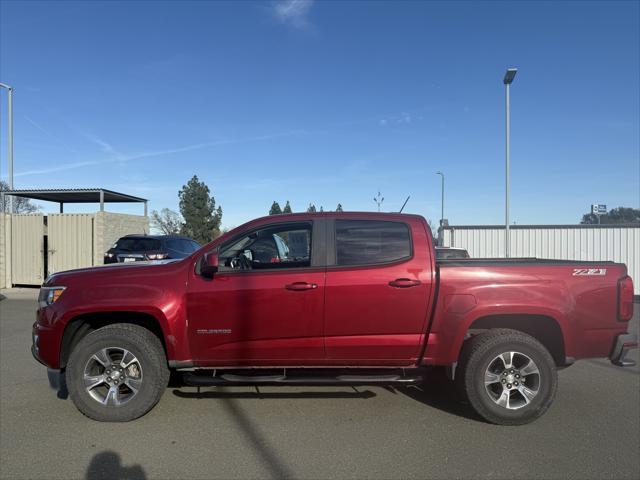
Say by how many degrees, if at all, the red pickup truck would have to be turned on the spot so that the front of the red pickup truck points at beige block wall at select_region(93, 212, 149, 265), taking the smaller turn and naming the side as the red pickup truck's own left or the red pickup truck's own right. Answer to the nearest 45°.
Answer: approximately 45° to the red pickup truck's own right

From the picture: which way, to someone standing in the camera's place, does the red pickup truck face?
facing to the left of the viewer

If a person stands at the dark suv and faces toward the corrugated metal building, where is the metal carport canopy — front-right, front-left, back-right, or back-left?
back-left

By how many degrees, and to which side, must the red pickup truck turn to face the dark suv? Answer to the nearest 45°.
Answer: approximately 45° to its right

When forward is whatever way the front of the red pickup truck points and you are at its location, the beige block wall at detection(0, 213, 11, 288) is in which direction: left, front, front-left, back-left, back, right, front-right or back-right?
front-right

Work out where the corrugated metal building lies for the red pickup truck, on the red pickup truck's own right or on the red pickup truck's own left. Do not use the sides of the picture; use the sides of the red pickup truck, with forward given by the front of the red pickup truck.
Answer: on the red pickup truck's own right

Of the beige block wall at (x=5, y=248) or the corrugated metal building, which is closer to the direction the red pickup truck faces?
the beige block wall

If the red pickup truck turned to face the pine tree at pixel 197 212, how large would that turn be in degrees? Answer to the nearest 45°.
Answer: approximately 90° to its right

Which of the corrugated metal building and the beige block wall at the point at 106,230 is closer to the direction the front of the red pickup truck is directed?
the beige block wall

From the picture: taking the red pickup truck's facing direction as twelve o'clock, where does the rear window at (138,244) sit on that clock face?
The rear window is roughly at 2 o'clock from the red pickup truck.
